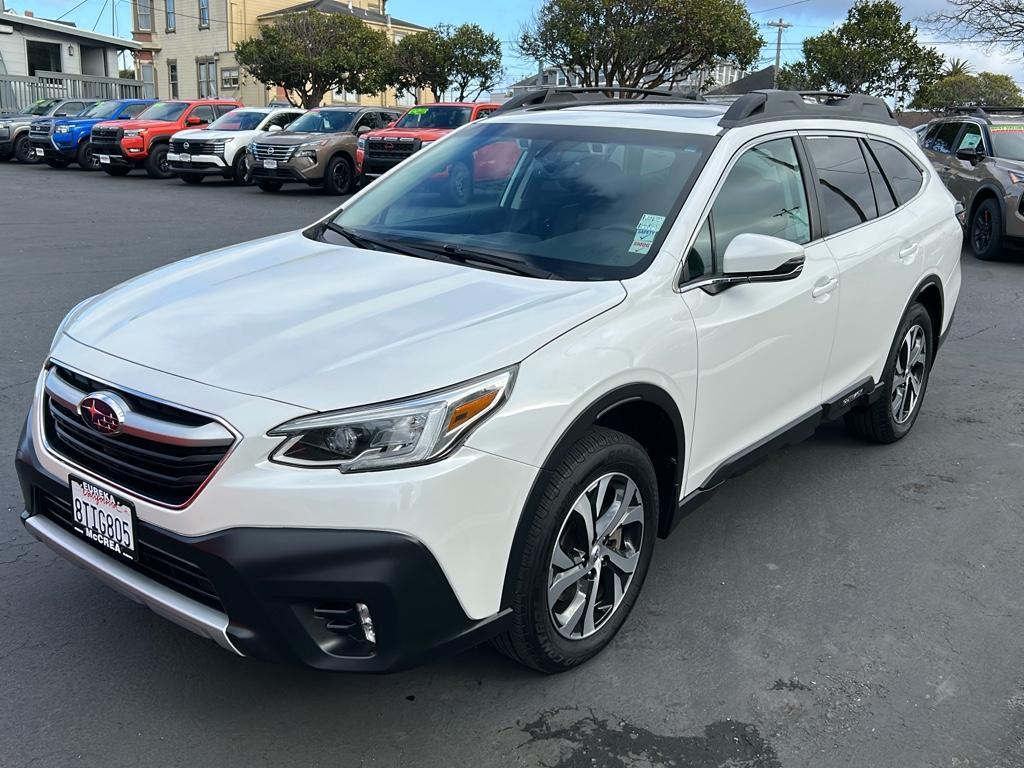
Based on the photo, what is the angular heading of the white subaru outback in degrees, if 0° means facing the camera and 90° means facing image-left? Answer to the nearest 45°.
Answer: approximately 45°

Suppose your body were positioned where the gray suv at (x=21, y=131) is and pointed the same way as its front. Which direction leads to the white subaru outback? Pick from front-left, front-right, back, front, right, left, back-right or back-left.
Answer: front-left

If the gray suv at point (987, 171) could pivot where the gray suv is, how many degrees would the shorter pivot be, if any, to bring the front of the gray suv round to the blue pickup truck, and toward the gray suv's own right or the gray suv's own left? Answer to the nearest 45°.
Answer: approximately 135° to the gray suv's own right

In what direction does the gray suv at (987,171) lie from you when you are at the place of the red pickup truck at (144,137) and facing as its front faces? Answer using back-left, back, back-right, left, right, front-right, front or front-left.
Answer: left

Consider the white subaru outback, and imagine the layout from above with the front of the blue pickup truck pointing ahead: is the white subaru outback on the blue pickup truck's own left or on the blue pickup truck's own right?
on the blue pickup truck's own left

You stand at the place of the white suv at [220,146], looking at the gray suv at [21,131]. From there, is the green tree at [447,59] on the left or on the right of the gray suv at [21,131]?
right

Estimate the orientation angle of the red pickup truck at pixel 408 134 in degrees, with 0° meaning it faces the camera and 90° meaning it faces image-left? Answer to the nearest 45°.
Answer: approximately 45°

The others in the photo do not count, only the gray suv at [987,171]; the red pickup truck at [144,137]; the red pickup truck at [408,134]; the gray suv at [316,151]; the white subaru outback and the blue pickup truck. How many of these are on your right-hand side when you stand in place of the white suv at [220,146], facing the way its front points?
2

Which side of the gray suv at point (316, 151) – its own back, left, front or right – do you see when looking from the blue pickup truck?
right

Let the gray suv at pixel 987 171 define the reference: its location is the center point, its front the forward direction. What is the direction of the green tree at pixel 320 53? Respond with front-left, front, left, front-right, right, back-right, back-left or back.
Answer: back

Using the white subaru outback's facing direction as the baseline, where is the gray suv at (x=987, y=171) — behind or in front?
behind

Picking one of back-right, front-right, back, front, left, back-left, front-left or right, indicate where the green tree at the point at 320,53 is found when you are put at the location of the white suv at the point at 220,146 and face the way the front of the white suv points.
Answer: back-right

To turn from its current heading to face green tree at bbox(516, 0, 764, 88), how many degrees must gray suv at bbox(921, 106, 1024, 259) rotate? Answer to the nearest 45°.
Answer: approximately 180°
